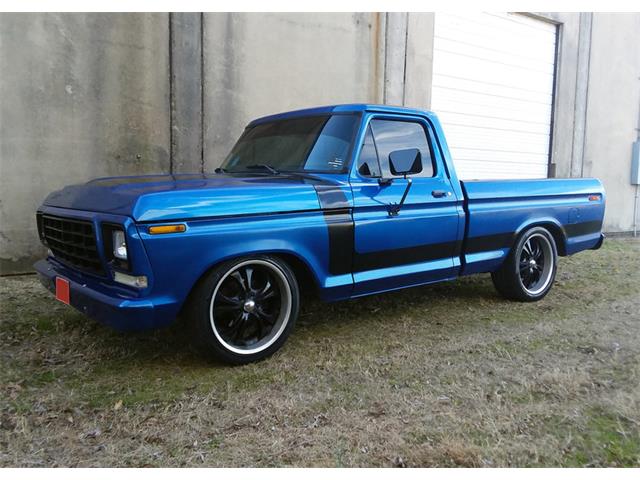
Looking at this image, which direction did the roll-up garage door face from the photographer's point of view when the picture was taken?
facing the viewer and to the right of the viewer

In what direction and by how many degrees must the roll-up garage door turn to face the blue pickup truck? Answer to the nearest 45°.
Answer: approximately 45° to its right

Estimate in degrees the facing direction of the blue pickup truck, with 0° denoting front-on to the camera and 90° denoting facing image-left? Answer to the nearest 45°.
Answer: approximately 45°

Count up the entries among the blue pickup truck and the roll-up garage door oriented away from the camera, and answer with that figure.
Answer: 0

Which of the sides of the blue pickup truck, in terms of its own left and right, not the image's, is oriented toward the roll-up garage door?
back

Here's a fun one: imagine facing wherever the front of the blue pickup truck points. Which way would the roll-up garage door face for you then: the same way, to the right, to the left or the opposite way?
to the left
